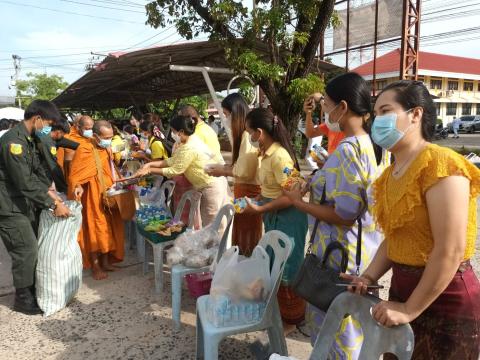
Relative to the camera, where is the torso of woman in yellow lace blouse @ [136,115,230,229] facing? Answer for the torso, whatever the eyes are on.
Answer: to the viewer's left

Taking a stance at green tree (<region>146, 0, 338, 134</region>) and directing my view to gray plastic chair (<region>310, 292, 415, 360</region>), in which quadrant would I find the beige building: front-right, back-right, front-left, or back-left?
back-left

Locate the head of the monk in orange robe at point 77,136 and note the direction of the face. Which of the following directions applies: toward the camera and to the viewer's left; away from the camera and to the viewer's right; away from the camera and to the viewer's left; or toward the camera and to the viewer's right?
toward the camera and to the viewer's right

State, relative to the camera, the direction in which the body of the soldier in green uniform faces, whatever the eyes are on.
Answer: to the viewer's right

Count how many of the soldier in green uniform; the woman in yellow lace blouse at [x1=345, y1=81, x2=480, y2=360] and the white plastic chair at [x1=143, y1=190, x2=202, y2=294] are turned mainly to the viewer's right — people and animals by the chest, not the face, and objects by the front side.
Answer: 1

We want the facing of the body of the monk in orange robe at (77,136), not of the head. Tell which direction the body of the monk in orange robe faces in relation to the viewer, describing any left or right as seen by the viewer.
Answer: facing the viewer and to the right of the viewer

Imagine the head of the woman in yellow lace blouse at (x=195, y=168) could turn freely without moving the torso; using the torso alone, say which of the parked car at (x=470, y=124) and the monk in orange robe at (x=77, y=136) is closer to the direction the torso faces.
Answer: the monk in orange robe

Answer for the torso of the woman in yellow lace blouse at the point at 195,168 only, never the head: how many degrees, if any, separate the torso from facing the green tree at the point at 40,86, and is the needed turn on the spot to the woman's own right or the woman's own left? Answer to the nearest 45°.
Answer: approximately 90° to the woman's own right

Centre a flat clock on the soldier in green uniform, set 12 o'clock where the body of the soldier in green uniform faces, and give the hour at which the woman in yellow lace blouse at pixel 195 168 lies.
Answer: The woman in yellow lace blouse is roughly at 12 o'clock from the soldier in green uniform.

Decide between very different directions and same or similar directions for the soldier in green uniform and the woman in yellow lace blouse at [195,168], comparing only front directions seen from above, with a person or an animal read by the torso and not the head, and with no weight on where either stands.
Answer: very different directions

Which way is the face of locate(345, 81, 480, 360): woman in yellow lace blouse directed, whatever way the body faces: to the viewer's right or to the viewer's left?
to the viewer's left

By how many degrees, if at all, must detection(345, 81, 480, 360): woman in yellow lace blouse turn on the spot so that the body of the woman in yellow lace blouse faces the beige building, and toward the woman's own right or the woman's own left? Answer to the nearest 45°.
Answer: approximately 135° to the woman's own right

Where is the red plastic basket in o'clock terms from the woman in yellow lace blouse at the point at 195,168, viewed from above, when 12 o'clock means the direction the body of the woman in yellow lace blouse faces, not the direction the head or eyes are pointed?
The red plastic basket is roughly at 9 o'clock from the woman in yellow lace blouse.
